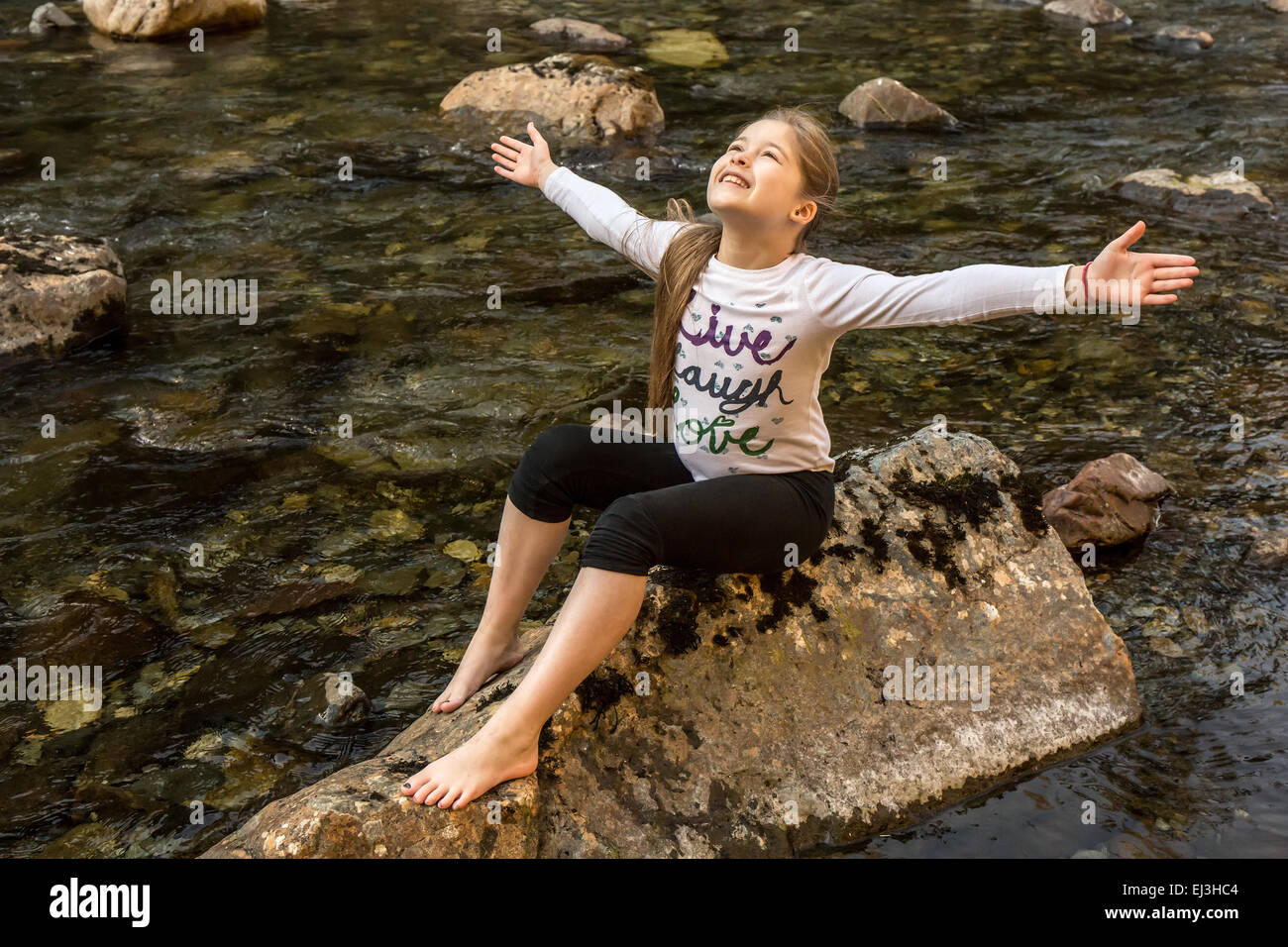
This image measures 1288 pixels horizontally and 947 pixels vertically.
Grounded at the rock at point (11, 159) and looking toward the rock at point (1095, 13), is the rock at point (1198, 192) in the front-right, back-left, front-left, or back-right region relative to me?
front-right

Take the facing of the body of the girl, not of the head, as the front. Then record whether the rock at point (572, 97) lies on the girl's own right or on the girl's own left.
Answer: on the girl's own right

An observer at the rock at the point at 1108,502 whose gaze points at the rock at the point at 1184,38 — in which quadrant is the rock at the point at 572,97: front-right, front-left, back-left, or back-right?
front-left

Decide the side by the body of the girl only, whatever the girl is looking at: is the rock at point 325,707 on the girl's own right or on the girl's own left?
on the girl's own right

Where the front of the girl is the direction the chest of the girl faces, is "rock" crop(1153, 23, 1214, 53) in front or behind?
behind

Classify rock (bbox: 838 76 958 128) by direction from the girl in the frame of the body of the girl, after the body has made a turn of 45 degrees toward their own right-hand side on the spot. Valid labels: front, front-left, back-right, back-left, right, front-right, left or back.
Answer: right

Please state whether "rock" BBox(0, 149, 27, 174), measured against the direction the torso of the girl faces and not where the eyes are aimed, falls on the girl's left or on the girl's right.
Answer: on the girl's right

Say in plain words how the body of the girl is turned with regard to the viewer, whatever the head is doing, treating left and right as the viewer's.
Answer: facing the viewer and to the left of the viewer

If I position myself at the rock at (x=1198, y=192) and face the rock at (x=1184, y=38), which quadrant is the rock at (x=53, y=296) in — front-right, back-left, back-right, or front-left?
back-left

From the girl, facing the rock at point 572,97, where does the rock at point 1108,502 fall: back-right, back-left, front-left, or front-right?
front-right

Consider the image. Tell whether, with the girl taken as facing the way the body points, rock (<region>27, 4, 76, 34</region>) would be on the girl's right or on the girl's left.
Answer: on the girl's right

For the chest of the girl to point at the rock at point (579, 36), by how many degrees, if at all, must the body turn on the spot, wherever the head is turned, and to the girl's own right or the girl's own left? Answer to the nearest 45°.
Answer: approximately 135° to the girl's own right
